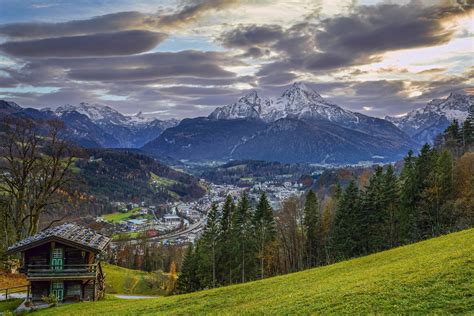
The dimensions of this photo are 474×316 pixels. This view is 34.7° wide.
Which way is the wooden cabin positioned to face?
toward the camera
